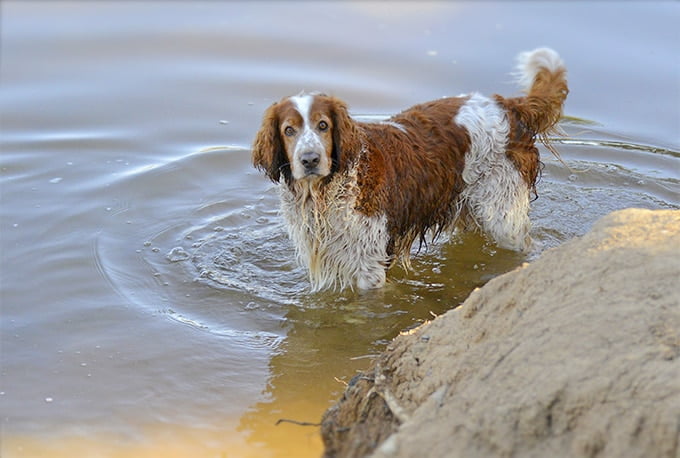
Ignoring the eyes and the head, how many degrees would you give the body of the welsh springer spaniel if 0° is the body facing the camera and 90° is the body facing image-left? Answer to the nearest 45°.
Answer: approximately 45°
